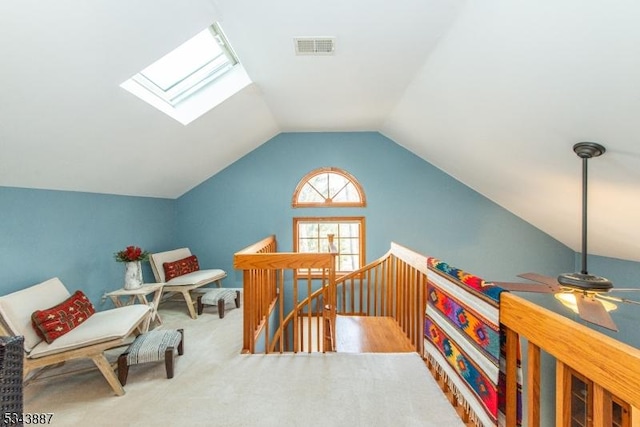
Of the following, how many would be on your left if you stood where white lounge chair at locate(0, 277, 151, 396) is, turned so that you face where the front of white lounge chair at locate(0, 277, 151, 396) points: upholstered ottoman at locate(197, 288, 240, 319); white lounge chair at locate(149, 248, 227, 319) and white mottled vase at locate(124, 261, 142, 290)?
3

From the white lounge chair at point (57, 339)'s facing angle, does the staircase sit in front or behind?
in front

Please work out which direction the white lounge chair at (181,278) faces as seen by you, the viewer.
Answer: facing the viewer and to the right of the viewer

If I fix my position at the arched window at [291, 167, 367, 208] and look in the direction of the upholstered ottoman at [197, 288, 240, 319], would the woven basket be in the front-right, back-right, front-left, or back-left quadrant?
front-left

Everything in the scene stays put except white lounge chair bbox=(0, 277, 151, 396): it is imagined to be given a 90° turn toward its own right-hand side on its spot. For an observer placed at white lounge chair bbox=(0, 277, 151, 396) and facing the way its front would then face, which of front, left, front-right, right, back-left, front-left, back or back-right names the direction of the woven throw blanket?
left

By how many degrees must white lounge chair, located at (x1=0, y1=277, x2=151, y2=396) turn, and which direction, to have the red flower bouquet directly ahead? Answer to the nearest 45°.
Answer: approximately 90° to its left

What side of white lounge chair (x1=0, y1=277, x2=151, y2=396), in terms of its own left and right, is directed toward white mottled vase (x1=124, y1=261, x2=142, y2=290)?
left

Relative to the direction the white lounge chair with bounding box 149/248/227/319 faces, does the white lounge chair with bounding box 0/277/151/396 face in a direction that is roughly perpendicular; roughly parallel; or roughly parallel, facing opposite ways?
roughly parallel

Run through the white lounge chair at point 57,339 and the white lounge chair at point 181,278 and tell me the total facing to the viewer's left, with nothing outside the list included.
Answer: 0

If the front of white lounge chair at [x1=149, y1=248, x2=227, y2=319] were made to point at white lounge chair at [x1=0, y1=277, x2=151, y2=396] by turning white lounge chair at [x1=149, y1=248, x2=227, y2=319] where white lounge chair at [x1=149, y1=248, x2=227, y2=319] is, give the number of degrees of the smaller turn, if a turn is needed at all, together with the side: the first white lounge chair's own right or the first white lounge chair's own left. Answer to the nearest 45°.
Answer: approximately 90° to the first white lounge chair's own right

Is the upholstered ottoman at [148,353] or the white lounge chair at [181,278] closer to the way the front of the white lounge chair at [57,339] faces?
the upholstered ottoman

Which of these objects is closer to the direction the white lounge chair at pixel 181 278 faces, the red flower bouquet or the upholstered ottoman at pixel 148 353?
the upholstered ottoman

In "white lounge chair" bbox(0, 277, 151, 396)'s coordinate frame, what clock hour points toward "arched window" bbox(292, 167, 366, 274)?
The arched window is roughly at 10 o'clock from the white lounge chair.

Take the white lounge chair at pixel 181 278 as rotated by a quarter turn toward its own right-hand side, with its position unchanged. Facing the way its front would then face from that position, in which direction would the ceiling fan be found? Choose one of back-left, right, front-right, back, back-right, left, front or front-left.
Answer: left

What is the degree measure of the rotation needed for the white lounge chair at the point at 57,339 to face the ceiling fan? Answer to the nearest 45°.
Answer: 0° — it already faces it

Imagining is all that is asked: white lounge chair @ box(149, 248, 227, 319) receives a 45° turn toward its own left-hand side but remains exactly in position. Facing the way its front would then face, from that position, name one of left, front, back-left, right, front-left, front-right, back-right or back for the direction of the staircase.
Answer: front-right
